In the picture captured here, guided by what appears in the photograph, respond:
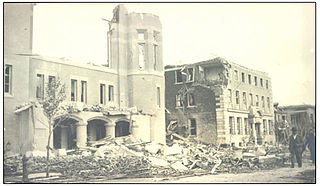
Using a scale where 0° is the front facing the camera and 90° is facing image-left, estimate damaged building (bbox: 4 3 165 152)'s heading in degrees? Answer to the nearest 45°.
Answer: approximately 315°

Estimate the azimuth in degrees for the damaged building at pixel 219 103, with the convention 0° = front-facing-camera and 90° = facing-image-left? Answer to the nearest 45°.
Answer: approximately 315°

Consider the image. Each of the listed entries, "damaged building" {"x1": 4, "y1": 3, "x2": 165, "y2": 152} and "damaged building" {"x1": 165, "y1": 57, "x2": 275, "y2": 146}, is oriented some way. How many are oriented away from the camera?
0

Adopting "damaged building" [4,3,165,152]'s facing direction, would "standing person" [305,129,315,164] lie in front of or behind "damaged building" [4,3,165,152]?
in front

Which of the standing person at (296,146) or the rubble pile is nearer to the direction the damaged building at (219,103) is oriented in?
the standing person
